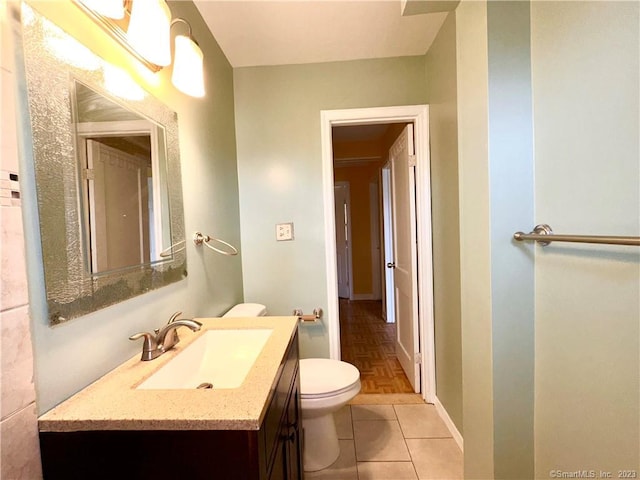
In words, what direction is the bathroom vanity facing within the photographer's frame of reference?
facing to the right of the viewer

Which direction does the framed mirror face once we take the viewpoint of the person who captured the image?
facing the viewer and to the right of the viewer

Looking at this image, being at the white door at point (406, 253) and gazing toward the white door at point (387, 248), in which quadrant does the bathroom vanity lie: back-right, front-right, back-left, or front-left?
back-left

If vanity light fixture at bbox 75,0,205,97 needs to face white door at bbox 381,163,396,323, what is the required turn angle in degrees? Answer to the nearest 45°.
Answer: approximately 90° to its left

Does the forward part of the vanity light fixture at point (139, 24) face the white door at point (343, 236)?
no

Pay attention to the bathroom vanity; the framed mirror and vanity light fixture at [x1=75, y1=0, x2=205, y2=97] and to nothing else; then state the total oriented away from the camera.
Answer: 0

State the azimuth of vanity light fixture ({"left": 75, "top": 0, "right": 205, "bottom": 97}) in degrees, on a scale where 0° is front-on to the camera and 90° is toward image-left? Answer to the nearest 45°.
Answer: approximately 315°

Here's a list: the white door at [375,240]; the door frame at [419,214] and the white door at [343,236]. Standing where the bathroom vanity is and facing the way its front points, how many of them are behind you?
0

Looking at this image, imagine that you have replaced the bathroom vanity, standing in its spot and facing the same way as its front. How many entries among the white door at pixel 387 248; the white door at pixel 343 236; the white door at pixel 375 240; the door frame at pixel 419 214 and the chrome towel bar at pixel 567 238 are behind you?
0

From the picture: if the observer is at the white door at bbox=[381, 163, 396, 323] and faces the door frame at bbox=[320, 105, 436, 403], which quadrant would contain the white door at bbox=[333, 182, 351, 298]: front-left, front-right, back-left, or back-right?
back-right

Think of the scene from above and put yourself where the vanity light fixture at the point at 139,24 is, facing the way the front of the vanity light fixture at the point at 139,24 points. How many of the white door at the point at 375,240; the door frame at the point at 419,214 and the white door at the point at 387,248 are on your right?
0

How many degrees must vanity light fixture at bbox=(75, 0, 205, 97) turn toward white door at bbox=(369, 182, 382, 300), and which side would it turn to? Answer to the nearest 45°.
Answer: approximately 90° to its left

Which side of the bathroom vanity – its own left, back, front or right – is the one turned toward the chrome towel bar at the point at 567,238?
front
